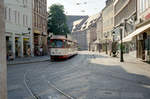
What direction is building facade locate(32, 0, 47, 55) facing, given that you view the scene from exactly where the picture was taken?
facing the viewer and to the right of the viewer

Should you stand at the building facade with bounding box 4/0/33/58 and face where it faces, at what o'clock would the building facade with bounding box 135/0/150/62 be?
the building facade with bounding box 135/0/150/62 is roughly at 12 o'clock from the building facade with bounding box 4/0/33/58.

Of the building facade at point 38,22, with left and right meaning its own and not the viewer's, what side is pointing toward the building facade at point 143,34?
front

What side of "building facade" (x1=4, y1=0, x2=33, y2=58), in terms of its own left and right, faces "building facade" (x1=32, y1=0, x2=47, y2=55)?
left

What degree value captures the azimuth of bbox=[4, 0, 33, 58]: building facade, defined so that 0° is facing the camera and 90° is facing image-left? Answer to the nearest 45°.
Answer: approximately 315°

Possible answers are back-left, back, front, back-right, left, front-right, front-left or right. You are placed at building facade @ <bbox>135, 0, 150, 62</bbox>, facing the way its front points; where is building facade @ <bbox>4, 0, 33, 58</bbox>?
front-right

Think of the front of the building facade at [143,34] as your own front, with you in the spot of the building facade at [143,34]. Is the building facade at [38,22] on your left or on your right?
on your right
